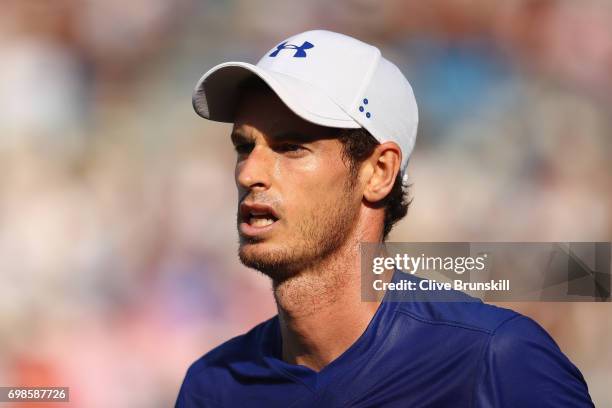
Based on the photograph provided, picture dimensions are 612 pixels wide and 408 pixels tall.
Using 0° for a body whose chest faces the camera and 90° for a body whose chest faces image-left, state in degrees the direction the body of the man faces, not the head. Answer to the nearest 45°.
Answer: approximately 45°

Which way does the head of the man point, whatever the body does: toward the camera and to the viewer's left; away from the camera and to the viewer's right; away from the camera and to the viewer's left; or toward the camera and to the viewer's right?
toward the camera and to the viewer's left
